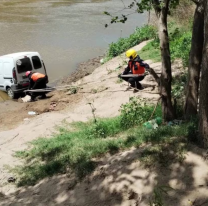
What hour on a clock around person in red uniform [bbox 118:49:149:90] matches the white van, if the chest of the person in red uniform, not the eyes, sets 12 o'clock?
The white van is roughly at 3 o'clock from the person in red uniform.

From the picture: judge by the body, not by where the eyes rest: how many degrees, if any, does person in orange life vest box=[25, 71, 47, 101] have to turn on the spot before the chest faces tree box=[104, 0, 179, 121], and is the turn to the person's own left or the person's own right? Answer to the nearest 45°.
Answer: approximately 135° to the person's own left

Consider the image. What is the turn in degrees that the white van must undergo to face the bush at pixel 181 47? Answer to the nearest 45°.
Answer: approximately 135° to its right

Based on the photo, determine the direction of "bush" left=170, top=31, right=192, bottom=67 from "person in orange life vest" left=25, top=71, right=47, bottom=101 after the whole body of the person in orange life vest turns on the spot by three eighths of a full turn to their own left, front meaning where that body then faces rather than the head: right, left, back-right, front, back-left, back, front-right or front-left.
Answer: front-left

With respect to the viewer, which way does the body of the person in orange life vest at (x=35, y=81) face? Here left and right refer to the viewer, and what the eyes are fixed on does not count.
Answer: facing to the left of the viewer

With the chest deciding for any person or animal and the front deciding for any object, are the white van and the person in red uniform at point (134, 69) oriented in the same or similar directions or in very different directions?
same or similar directions

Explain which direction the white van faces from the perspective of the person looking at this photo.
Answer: facing away from the viewer and to the left of the viewer

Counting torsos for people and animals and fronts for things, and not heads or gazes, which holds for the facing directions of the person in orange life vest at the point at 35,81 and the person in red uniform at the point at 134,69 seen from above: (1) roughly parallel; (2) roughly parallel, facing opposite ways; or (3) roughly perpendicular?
roughly parallel

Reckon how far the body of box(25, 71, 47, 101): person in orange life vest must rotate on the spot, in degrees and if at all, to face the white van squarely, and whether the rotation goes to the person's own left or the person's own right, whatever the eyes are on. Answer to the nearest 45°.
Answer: approximately 45° to the person's own right

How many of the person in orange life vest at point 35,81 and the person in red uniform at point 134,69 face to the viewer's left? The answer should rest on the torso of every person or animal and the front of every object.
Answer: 2

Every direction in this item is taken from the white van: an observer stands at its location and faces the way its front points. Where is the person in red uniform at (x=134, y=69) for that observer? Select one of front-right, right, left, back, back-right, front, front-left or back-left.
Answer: back

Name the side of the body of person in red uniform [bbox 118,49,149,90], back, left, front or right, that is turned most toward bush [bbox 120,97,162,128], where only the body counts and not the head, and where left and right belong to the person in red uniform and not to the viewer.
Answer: left

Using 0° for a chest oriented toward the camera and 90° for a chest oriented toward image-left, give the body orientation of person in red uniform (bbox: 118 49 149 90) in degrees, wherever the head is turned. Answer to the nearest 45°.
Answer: approximately 90°
